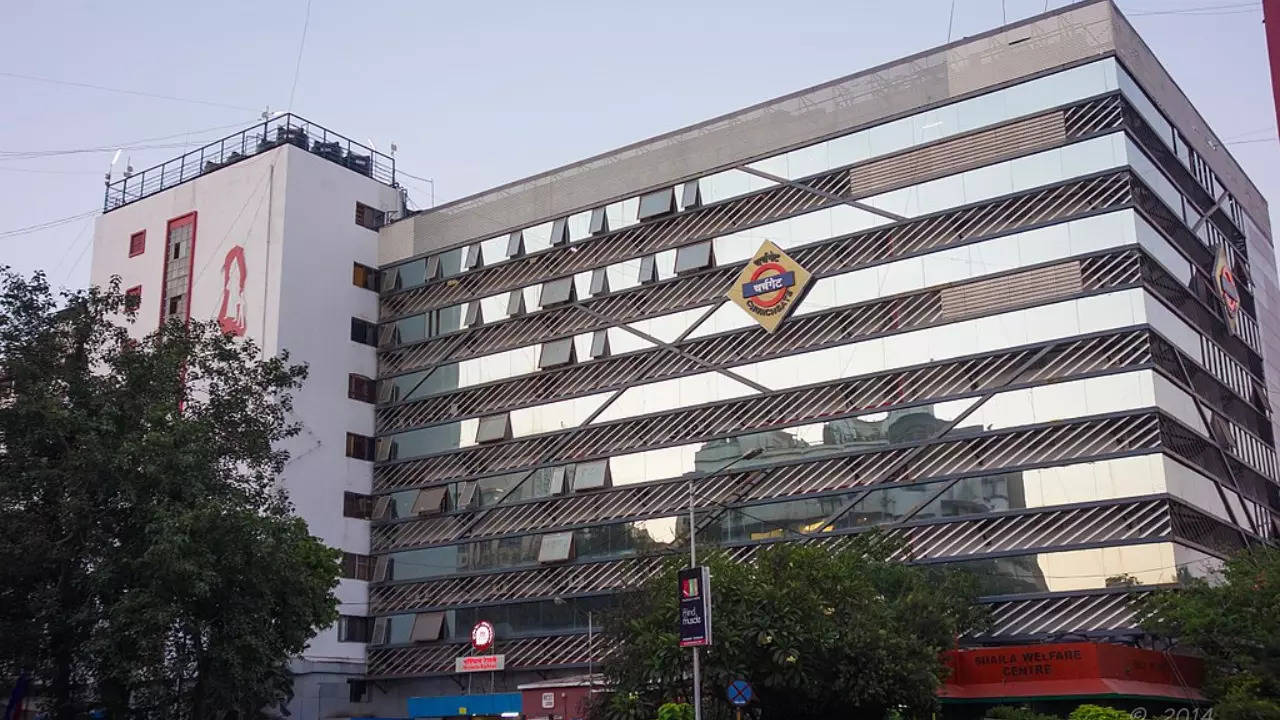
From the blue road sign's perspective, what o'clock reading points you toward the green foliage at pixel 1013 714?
The green foliage is roughly at 8 o'clock from the blue road sign.

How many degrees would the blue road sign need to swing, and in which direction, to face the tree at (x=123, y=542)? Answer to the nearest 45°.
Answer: approximately 90° to its right

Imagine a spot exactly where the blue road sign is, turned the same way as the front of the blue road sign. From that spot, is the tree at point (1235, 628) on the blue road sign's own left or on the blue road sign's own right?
on the blue road sign's own left

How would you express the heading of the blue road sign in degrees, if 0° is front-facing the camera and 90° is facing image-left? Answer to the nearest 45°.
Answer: approximately 0°

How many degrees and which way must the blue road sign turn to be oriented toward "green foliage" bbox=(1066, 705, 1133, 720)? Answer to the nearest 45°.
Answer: approximately 90° to its left

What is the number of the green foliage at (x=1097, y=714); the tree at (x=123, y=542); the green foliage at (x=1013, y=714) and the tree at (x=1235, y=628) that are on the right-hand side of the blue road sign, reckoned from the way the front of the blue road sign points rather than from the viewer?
1

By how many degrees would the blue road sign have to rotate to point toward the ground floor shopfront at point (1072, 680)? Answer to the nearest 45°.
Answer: approximately 135° to its left

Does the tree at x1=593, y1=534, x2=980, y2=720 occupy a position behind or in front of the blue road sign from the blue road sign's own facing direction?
behind

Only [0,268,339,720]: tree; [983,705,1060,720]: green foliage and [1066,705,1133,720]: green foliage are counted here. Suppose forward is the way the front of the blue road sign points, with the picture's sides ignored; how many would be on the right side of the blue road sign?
1
